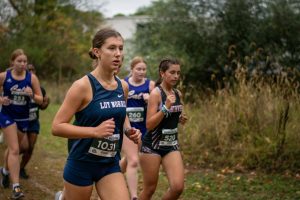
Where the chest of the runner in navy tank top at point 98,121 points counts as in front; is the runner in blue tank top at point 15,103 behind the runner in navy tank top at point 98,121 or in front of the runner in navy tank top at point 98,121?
behind

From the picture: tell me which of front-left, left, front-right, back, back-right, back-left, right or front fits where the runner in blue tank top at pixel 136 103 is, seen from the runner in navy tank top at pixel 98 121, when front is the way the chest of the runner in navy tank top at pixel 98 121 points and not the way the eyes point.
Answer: back-left

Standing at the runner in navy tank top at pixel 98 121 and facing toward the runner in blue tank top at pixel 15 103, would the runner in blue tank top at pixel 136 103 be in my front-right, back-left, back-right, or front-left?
front-right

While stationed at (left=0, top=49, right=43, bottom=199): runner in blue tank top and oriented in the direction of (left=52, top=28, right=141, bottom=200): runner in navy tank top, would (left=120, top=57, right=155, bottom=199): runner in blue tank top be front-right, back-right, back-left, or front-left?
front-left

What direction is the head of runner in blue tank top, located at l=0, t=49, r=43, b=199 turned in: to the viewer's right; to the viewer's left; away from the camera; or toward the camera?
toward the camera

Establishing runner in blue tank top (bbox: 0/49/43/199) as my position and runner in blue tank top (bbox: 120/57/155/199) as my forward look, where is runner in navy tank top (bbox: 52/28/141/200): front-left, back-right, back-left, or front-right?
front-right
